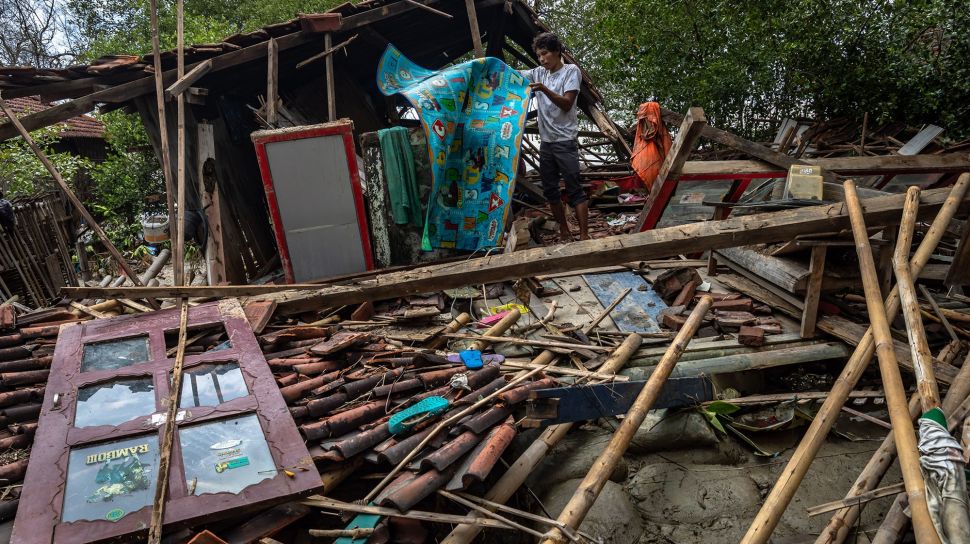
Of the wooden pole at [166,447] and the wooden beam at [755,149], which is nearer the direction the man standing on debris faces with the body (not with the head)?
the wooden pole

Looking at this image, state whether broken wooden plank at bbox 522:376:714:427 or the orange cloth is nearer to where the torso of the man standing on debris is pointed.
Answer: the broken wooden plank

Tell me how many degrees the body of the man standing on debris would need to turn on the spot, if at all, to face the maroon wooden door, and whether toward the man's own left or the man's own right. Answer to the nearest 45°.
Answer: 0° — they already face it

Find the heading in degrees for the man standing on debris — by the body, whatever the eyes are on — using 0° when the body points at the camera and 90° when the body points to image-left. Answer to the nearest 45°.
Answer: approximately 45°

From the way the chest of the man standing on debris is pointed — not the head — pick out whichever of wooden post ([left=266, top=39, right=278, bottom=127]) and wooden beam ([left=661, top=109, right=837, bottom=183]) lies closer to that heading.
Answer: the wooden post

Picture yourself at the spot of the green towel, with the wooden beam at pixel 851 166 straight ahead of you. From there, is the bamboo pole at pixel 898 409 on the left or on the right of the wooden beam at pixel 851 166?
right

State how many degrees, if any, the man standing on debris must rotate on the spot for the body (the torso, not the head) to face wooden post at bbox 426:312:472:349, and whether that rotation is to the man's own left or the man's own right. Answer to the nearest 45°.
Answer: approximately 45° to the man's own left

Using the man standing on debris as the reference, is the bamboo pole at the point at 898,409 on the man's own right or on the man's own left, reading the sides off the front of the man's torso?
on the man's own left

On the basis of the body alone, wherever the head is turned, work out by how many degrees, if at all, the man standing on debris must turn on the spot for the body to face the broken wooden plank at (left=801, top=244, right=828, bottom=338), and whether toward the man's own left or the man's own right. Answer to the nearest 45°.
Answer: approximately 90° to the man's own left

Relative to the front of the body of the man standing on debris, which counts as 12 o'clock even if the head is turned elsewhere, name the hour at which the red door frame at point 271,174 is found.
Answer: The red door frame is roughly at 1 o'clock from the man standing on debris.

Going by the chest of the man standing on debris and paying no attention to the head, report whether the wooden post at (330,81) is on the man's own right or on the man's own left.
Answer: on the man's own right

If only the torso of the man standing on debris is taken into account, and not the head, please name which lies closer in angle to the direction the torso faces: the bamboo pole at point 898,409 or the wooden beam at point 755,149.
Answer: the bamboo pole
